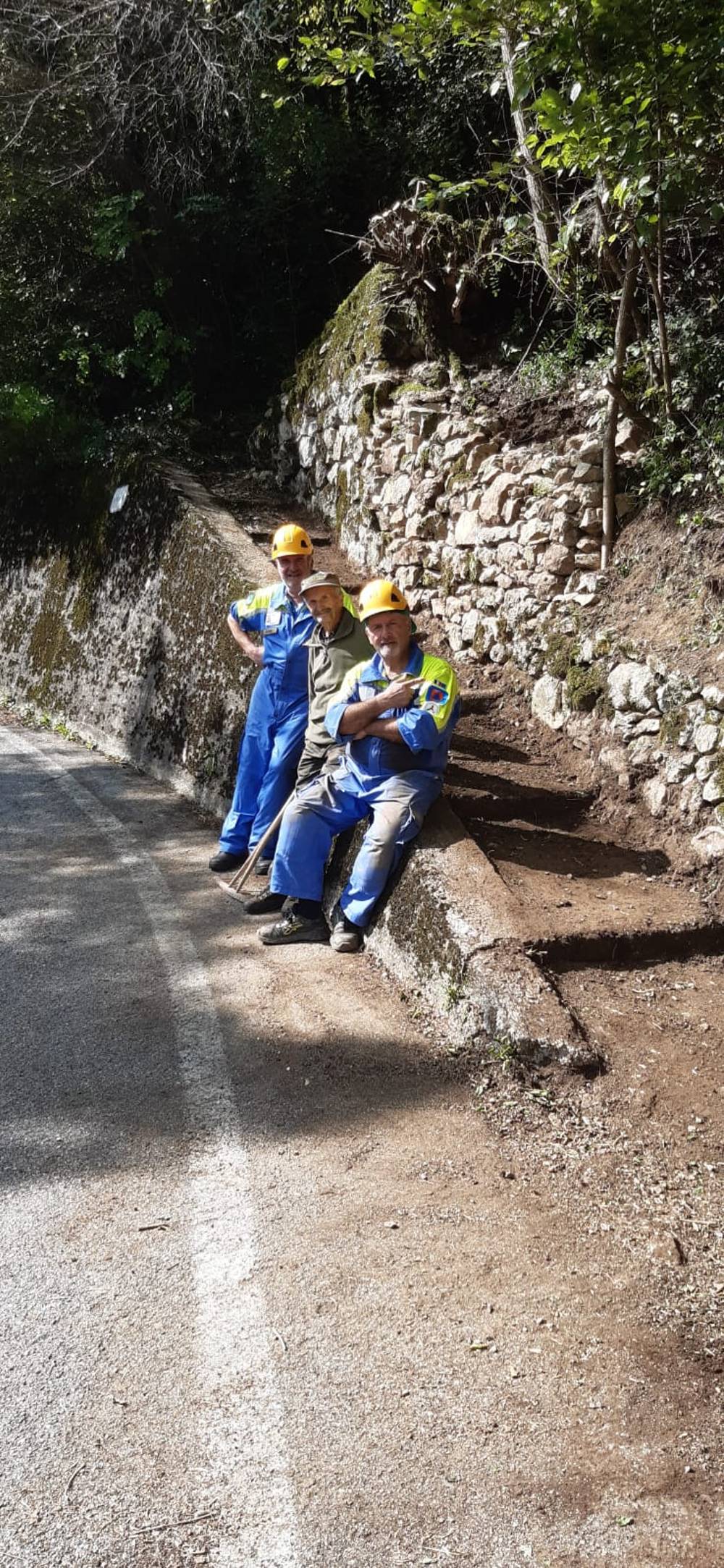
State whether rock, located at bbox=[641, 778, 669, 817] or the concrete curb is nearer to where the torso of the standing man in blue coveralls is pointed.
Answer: the concrete curb

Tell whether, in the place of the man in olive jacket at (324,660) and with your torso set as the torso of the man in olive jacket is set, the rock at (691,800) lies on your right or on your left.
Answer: on your left

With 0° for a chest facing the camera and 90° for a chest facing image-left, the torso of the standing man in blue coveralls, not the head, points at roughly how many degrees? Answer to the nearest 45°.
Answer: approximately 0°

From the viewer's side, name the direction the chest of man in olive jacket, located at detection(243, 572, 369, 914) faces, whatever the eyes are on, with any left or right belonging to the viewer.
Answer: facing the viewer and to the left of the viewer

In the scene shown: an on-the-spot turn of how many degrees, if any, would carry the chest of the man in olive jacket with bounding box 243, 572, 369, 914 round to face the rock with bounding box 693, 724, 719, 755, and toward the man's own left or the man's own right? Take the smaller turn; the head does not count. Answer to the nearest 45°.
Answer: approximately 135° to the man's own left

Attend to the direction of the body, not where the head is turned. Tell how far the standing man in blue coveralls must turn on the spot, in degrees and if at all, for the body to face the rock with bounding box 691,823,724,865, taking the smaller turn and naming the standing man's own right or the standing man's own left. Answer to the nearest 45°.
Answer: approximately 45° to the standing man's own left

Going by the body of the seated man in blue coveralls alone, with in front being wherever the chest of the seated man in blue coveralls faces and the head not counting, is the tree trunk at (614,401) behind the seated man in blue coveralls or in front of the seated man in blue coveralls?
behind

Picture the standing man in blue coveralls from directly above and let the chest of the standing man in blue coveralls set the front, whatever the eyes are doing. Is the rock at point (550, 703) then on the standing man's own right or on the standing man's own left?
on the standing man's own left

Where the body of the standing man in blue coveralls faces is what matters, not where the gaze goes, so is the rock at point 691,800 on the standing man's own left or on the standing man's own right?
on the standing man's own left

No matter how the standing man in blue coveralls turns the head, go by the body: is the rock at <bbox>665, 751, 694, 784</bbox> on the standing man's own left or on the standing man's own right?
on the standing man's own left

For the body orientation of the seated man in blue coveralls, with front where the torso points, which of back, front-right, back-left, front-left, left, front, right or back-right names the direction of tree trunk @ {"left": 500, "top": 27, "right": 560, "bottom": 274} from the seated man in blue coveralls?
back-right

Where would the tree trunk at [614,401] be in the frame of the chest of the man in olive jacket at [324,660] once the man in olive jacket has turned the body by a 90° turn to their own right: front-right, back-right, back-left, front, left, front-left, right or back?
right
